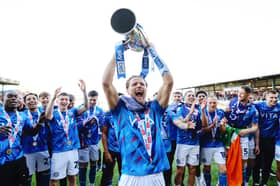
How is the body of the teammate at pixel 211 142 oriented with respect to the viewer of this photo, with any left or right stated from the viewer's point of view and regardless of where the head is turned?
facing the viewer

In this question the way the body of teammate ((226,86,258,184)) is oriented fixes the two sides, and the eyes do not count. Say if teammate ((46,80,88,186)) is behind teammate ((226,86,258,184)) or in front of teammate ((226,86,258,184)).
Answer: in front

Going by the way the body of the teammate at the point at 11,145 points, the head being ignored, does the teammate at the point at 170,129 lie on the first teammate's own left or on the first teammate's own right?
on the first teammate's own left

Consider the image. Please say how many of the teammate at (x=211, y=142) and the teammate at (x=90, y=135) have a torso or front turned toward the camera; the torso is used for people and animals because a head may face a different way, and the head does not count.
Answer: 2

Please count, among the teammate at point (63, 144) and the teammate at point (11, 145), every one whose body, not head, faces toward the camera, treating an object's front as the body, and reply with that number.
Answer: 2

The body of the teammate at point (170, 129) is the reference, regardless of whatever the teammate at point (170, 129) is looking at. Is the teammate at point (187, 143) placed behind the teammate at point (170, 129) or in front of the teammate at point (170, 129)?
in front

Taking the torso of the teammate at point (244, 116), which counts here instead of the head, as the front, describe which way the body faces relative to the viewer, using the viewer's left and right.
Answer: facing the viewer and to the left of the viewer

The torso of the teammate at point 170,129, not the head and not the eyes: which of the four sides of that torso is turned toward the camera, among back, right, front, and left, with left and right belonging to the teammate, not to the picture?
front

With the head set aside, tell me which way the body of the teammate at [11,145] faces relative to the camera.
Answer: toward the camera
